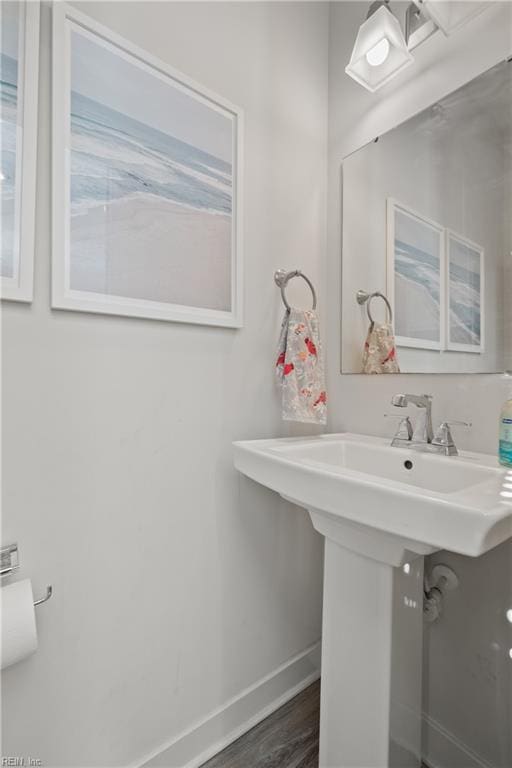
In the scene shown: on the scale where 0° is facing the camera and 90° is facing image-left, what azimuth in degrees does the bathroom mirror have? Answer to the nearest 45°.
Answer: approximately 45°

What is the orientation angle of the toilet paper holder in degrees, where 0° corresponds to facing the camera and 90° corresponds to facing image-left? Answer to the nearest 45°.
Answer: approximately 315°

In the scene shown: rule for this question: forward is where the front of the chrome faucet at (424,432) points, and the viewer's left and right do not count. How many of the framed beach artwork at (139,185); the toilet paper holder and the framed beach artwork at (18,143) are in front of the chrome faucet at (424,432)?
3

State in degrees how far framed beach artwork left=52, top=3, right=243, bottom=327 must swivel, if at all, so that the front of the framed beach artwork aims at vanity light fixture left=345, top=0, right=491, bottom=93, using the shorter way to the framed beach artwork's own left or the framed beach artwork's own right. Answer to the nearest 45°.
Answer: approximately 45° to the framed beach artwork's own left

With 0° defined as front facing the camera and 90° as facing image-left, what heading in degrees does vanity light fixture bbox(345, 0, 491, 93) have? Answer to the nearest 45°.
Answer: approximately 45°

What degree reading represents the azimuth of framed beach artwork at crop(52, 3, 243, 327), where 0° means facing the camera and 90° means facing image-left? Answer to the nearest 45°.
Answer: approximately 315°

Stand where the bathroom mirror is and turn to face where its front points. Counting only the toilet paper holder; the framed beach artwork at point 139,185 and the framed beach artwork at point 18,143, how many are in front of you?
3

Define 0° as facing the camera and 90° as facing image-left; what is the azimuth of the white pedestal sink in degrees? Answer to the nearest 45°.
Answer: approximately 45°
